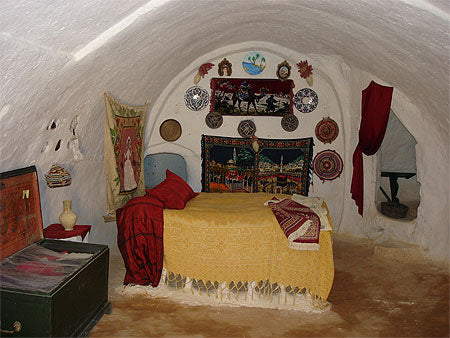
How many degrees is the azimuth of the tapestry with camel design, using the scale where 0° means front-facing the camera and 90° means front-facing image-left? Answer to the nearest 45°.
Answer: approximately 0°

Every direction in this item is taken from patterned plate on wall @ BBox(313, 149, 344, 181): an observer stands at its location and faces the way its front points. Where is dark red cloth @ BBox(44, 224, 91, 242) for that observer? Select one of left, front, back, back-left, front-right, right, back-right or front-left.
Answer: front-right

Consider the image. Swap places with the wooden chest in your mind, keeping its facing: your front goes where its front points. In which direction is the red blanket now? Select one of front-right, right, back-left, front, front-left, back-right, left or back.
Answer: left

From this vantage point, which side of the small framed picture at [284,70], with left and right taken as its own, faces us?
front

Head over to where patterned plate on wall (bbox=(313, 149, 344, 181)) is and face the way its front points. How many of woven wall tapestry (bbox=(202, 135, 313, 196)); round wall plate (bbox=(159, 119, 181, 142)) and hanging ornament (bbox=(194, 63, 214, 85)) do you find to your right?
3

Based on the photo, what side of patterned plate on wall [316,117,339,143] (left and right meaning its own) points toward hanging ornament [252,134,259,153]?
right

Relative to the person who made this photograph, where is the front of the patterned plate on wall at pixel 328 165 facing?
facing the viewer

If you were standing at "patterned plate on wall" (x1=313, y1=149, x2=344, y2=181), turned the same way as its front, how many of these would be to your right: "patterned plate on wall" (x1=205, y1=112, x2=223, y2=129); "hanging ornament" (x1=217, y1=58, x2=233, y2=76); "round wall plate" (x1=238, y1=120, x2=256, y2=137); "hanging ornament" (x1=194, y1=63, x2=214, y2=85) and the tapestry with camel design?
5

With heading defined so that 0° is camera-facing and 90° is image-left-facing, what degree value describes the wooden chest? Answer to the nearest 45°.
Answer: approximately 315°

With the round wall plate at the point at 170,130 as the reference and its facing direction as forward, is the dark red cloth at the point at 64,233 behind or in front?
in front

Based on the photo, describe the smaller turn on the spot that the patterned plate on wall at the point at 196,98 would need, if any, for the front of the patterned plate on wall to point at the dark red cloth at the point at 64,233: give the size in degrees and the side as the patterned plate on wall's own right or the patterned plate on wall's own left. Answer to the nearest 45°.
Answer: approximately 45° to the patterned plate on wall's own right
